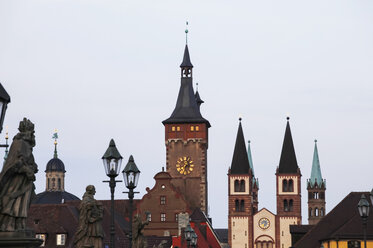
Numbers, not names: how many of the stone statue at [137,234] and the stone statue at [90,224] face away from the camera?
0

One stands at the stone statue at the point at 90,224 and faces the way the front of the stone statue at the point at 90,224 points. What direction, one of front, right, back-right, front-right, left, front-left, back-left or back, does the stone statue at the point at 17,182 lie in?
front-right

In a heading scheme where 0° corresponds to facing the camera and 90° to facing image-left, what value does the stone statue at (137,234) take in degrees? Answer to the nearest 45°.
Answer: approximately 270°

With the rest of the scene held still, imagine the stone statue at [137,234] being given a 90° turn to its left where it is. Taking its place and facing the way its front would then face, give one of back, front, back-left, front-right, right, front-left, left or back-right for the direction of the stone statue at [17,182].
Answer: back

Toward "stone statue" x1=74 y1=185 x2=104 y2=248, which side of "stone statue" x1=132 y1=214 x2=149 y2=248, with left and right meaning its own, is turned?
right

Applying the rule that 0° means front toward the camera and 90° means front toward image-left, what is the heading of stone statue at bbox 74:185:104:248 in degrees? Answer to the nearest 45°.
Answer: approximately 315°
